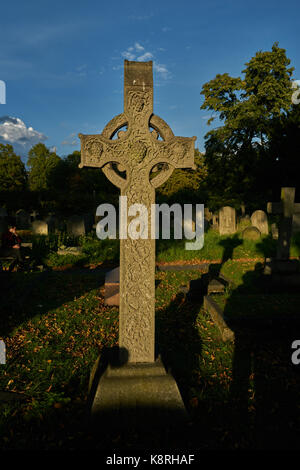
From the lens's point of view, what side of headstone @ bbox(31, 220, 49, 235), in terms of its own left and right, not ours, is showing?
front

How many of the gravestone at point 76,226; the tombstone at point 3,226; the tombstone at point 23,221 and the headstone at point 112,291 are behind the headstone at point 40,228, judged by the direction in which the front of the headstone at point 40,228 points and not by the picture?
1

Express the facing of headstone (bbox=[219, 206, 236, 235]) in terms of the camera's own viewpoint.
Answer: facing the viewer

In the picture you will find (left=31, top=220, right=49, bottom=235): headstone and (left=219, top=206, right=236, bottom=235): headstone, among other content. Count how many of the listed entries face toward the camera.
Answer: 2

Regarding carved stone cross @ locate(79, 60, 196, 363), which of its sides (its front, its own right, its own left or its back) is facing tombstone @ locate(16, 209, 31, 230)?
back

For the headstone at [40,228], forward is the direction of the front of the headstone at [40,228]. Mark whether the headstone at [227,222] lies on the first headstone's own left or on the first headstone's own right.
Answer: on the first headstone's own left

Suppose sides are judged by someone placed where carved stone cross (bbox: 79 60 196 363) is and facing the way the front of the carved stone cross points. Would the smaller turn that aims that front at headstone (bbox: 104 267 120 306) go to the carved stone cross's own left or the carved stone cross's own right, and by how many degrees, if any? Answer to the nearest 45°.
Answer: approximately 180°

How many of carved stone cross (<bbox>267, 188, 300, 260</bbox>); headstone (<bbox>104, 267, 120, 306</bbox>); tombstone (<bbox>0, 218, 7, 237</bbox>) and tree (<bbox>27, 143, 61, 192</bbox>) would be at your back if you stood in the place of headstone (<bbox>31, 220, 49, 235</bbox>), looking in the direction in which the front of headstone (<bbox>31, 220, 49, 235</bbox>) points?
1

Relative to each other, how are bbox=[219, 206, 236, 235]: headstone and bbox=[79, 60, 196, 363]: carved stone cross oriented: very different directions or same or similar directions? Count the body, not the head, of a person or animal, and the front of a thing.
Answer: same or similar directions

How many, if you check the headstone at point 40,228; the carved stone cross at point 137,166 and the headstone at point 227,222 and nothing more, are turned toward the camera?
3
